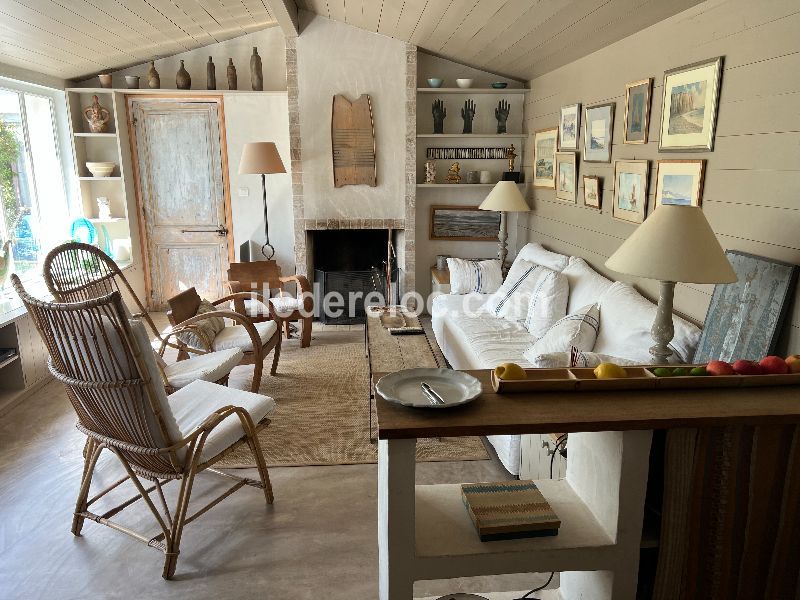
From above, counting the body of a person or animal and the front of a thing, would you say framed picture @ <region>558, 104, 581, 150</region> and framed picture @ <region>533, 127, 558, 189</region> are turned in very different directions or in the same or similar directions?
same or similar directions

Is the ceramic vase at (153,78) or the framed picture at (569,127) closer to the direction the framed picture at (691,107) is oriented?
the ceramic vase

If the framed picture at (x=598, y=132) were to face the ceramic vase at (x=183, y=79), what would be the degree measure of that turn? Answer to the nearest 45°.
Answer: approximately 45° to its right

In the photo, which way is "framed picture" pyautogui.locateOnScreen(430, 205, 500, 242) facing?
toward the camera

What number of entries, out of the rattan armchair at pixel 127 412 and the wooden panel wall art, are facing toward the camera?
1

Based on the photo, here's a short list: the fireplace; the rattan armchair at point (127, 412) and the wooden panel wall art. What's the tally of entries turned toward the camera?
2

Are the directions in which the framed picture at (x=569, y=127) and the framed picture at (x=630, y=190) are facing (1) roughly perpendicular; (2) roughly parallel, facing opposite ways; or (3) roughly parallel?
roughly parallel

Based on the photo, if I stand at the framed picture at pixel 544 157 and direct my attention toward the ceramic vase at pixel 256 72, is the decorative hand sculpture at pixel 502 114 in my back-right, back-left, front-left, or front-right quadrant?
front-right

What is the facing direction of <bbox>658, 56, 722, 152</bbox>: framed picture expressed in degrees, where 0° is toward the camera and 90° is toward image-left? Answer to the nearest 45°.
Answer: approximately 45°

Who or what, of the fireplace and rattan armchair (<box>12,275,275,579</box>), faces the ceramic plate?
the fireplace

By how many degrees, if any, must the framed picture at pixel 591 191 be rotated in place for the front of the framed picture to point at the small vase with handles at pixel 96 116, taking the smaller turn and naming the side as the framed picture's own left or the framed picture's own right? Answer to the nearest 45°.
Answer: approximately 45° to the framed picture's own right

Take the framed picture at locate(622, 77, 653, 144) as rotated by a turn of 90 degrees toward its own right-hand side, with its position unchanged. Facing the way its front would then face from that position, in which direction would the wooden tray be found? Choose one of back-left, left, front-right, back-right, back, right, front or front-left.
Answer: back-left

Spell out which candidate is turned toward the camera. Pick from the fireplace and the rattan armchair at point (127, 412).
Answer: the fireplace

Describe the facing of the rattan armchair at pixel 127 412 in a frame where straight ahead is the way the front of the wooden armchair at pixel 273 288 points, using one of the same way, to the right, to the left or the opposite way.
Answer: to the left

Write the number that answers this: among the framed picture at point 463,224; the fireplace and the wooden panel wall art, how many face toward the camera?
3

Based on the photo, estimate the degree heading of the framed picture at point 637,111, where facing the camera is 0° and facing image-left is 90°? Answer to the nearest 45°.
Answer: approximately 45°

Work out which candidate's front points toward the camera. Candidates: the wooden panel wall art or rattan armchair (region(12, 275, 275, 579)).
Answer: the wooden panel wall art

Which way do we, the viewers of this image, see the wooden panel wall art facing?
facing the viewer
